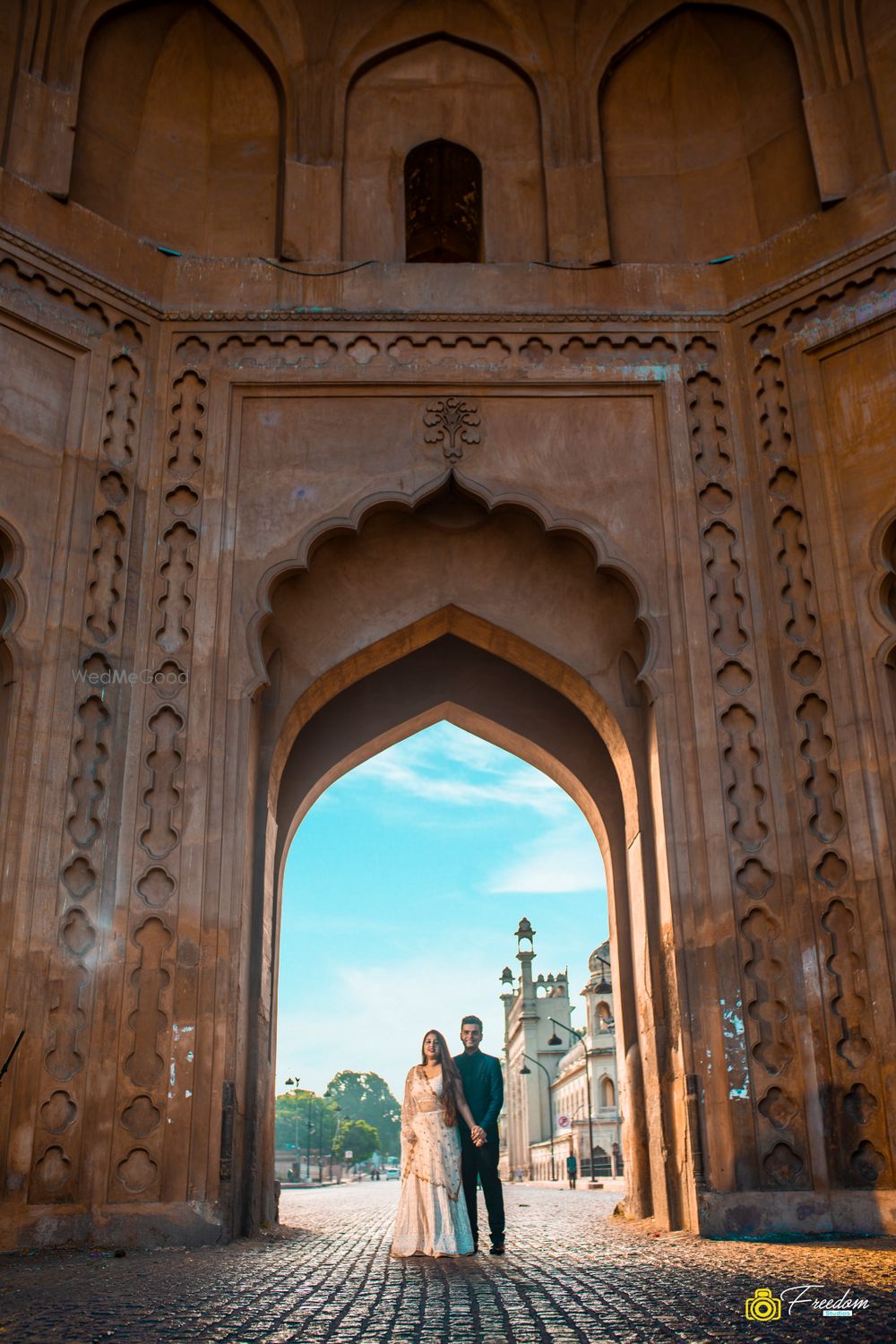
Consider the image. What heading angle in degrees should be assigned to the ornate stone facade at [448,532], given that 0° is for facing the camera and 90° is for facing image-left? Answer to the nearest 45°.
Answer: approximately 0°

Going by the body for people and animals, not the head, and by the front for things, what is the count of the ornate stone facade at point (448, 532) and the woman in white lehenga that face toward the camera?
2

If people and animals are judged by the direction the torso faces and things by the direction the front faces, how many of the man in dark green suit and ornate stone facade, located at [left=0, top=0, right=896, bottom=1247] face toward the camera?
2

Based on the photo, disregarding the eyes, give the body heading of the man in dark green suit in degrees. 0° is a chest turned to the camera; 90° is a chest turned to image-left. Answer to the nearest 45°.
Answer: approximately 0°
